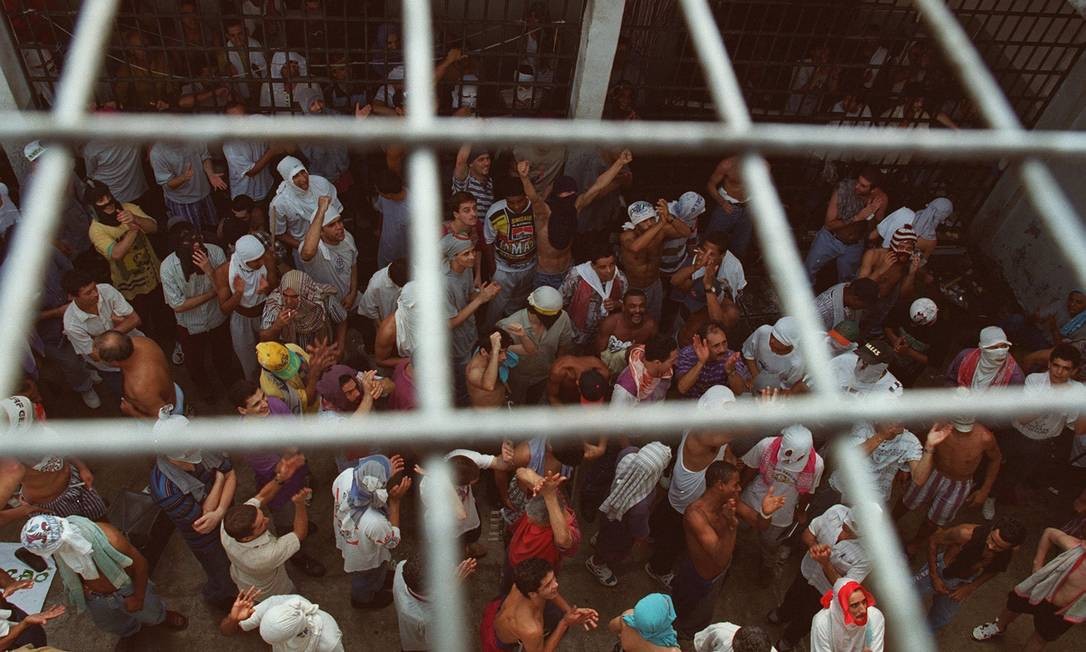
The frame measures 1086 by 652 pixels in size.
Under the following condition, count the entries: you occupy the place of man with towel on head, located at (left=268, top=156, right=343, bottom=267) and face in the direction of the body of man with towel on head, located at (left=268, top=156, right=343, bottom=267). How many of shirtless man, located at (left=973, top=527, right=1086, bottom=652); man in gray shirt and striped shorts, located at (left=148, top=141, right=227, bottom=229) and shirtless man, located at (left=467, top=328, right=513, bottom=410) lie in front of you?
2

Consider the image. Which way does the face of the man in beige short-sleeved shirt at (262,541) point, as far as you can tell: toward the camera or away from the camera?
away from the camera

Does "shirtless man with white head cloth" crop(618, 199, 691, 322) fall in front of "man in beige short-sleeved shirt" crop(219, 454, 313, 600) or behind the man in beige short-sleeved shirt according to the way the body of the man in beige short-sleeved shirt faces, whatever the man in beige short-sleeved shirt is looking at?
in front

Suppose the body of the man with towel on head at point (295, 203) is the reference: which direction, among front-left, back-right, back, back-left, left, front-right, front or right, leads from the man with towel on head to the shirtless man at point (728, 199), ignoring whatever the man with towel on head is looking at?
front-left

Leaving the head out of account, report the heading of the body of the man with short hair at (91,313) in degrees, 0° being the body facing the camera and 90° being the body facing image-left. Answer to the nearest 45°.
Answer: approximately 315°
